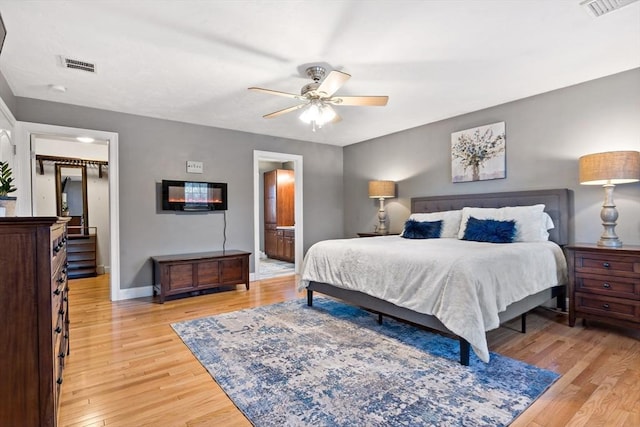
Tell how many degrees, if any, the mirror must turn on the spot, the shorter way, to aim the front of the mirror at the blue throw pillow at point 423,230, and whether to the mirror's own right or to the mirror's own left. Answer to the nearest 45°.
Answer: approximately 45° to the mirror's own left

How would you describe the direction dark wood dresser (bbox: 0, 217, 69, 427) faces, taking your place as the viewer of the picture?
facing to the right of the viewer

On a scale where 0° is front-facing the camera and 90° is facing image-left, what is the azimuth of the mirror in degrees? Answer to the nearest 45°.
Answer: approximately 0°

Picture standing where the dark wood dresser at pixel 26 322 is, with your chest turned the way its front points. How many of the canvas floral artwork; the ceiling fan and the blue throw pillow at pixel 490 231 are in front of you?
3

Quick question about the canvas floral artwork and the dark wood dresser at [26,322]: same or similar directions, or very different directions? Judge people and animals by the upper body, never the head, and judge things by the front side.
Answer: very different directions

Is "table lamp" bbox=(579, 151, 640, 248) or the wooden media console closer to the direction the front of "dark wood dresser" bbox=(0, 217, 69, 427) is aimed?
the table lamp

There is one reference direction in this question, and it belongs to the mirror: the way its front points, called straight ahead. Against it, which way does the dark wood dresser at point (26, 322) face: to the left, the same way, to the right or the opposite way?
to the left

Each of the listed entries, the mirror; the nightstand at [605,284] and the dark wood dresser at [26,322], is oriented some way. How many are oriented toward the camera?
2

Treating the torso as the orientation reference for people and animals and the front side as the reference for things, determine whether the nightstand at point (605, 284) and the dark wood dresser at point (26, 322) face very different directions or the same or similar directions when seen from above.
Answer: very different directions

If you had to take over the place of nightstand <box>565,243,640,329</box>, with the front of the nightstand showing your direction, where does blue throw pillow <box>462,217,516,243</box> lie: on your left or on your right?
on your right
